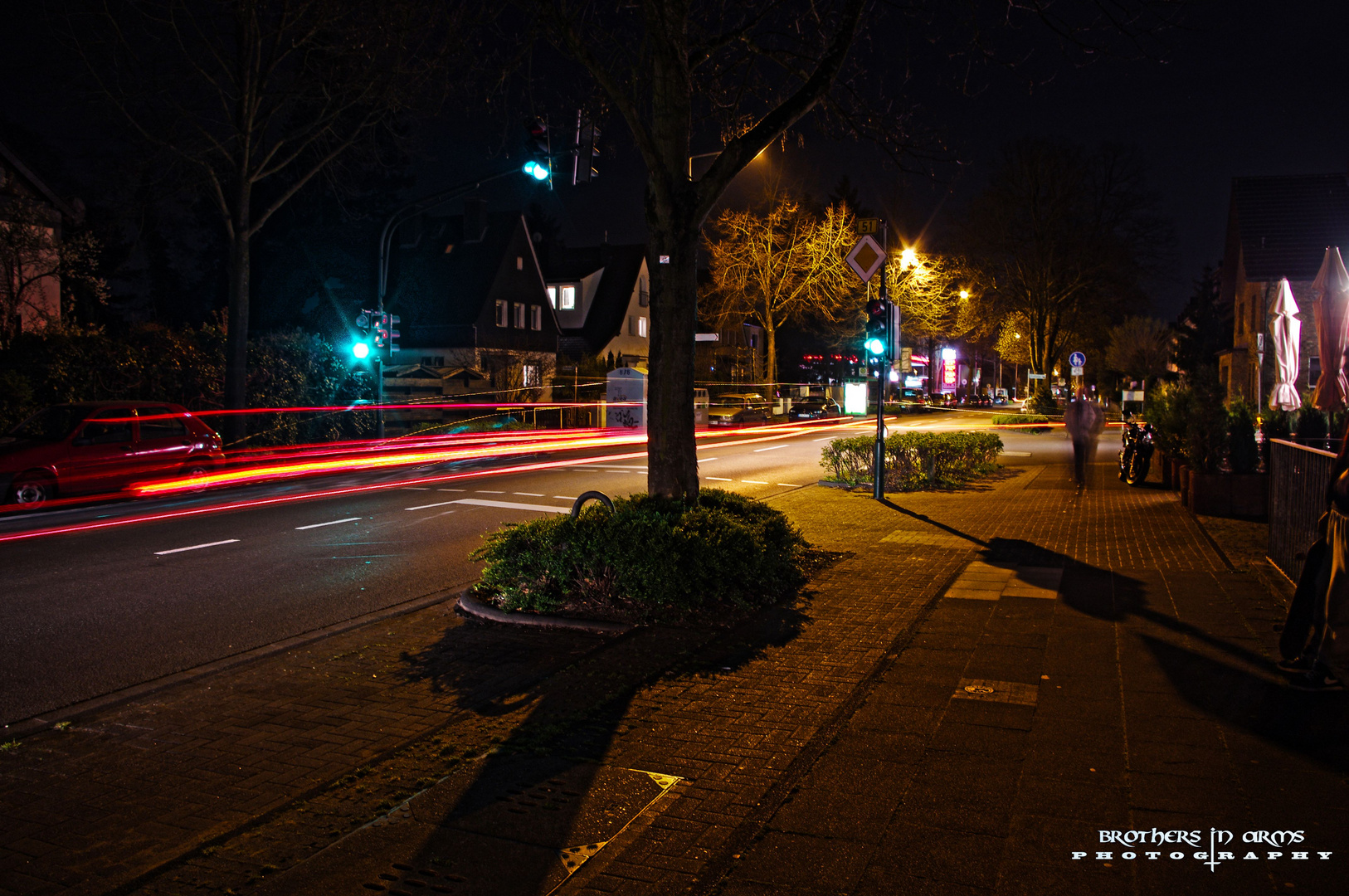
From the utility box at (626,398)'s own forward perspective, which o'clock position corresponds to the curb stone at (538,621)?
The curb stone is roughly at 12 o'clock from the utility box.

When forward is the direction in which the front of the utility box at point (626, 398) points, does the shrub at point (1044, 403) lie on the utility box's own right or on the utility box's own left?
on the utility box's own left

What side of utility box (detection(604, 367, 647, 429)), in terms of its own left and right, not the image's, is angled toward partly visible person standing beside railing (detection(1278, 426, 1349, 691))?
front

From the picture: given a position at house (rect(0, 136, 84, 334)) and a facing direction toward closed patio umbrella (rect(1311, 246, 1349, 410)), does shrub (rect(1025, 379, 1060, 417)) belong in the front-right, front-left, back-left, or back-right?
front-left

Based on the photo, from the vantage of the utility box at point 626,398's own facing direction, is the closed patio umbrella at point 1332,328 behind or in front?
in front

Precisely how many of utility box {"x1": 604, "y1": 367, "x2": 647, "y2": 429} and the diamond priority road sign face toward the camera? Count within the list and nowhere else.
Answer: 2

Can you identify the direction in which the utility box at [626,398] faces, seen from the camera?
facing the viewer

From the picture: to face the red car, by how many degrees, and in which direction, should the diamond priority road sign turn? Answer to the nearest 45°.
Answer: approximately 90° to its right

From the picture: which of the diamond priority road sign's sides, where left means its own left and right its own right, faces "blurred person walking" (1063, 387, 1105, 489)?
left

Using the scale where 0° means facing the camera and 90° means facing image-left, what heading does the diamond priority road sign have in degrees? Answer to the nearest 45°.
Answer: approximately 0°

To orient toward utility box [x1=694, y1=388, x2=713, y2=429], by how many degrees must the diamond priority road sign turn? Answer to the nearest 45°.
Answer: approximately 180°

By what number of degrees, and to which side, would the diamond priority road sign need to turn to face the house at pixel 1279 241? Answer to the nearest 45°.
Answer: approximately 135° to its left
